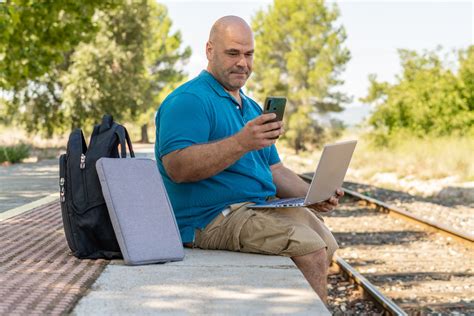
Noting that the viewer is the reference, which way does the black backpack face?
facing to the left of the viewer

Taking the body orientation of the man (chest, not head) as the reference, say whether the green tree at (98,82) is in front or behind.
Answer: behind

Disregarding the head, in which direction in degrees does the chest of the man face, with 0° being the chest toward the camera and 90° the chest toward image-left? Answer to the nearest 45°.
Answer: approximately 315°

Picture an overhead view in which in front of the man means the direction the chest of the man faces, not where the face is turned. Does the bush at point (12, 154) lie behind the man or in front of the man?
behind

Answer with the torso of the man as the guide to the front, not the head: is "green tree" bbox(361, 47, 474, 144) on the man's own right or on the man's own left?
on the man's own left

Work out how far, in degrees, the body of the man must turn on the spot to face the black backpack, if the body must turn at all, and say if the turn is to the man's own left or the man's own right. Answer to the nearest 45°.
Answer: approximately 135° to the man's own right

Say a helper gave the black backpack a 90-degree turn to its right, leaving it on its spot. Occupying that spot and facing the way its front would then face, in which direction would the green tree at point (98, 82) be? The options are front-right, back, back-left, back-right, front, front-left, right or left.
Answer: front
